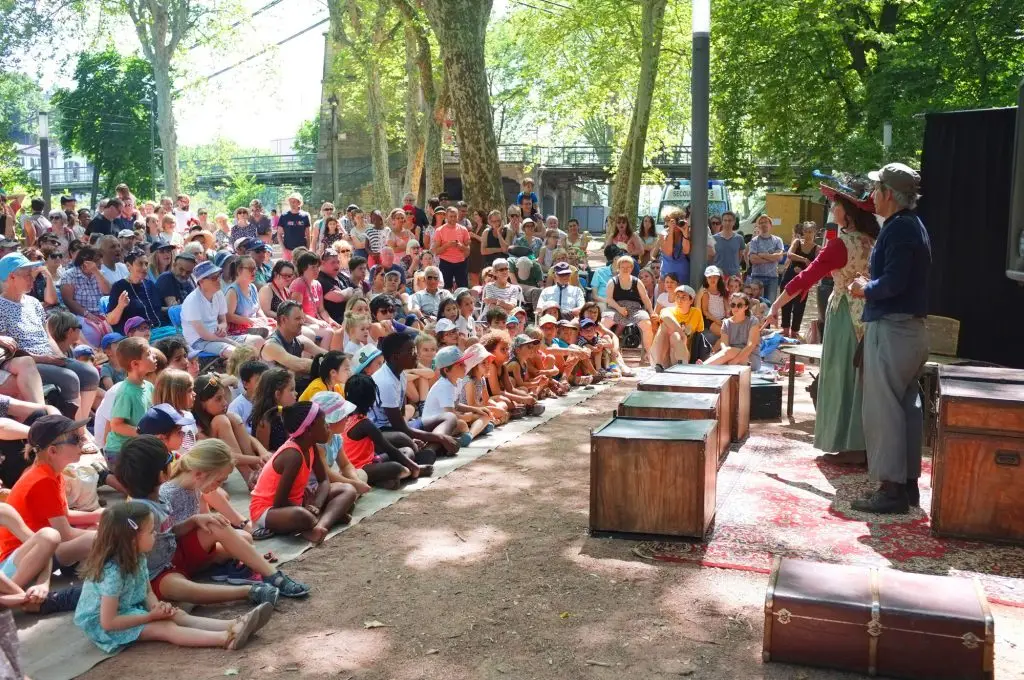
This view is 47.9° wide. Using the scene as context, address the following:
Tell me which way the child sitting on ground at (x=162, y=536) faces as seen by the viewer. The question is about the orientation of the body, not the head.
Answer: to the viewer's right

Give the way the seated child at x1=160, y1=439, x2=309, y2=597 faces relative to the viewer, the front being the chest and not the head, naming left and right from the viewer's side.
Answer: facing to the right of the viewer

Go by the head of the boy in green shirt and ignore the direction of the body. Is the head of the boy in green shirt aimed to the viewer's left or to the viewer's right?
to the viewer's right

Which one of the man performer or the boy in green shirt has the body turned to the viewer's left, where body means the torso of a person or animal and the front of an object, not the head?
the man performer

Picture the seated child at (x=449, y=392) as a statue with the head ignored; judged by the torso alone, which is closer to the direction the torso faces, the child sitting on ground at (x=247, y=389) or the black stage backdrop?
the black stage backdrop

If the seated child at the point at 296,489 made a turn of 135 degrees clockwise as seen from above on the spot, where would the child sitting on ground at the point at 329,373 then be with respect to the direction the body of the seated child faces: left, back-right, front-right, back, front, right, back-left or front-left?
back-right

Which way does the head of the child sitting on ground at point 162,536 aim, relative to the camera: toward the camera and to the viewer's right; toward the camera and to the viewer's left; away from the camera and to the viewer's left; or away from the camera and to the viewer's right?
away from the camera and to the viewer's right

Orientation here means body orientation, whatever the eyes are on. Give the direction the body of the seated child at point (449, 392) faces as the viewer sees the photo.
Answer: to the viewer's right

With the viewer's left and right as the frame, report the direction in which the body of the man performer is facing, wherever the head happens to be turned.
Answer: facing to the left of the viewer

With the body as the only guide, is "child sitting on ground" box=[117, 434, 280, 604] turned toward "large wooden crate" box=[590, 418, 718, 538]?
yes

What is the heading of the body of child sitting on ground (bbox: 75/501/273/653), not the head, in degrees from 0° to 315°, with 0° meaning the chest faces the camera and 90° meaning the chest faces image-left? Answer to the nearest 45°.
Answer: approximately 270°

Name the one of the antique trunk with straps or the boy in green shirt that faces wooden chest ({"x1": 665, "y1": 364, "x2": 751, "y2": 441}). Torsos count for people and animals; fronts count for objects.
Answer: the boy in green shirt

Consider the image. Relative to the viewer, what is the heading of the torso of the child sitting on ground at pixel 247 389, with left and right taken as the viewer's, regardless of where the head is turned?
facing to the right of the viewer

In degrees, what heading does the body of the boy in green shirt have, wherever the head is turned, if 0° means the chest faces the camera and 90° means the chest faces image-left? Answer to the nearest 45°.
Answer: approximately 270°
